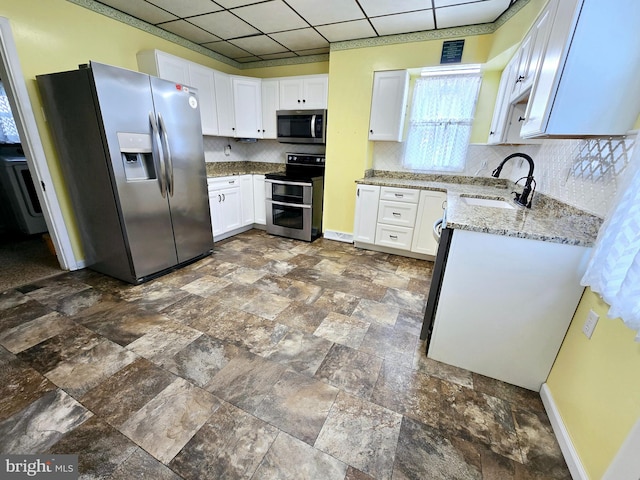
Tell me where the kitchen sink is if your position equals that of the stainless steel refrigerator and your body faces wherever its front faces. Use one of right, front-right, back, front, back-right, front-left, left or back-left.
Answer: front

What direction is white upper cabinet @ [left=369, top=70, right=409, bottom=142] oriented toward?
toward the camera

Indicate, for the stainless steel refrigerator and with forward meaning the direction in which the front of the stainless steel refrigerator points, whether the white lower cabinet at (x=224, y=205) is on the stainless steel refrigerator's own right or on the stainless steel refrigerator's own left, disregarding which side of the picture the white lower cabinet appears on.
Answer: on the stainless steel refrigerator's own left

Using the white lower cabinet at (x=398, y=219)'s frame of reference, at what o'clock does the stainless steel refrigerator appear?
The stainless steel refrigerator is roughly at 2 o'clock from the white lower cabinet.

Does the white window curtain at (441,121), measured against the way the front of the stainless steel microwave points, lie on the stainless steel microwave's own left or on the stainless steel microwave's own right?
on the stainless steel microwave's own left

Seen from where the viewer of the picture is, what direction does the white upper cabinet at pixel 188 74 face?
facing the viewer and to the right of the viewer

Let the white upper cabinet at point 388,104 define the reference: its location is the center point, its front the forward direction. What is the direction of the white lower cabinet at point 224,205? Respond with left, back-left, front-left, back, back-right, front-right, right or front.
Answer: right

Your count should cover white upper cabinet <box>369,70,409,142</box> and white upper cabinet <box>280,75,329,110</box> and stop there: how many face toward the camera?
2

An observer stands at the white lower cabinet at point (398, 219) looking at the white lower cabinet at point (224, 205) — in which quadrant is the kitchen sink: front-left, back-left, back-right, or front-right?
back-left

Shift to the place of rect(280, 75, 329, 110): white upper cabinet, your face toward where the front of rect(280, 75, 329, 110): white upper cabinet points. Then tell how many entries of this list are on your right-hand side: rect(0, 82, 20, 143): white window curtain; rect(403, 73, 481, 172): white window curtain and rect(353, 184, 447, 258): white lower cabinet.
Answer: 1

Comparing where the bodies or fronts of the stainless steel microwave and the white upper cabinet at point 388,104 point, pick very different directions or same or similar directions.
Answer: same or similar directions

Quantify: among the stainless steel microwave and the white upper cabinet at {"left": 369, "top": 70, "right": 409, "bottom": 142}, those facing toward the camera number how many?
2

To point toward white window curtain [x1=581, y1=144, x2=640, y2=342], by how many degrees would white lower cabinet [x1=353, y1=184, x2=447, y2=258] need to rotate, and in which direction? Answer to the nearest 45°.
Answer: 0° — it already faces it

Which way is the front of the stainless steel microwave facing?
toward the camera

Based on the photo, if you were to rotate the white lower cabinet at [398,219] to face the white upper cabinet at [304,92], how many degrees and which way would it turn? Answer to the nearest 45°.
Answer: approximately 90° to its right

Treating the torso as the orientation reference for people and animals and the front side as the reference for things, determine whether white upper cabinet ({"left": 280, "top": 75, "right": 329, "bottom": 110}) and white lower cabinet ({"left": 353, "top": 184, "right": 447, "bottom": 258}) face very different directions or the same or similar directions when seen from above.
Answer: same or similar directions
